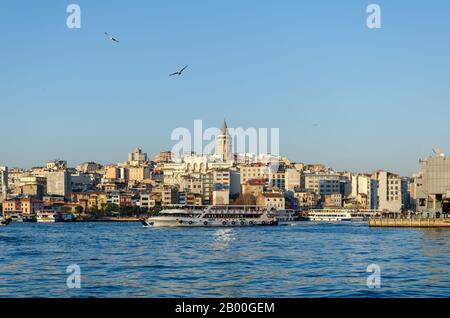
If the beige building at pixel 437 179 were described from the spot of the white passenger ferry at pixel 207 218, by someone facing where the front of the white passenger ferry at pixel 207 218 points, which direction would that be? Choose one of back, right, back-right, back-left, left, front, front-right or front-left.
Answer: back

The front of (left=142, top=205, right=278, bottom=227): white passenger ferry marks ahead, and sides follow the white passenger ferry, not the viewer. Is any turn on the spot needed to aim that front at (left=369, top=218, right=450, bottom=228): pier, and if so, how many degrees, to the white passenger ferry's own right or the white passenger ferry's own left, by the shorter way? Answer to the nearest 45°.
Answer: approximately 180°

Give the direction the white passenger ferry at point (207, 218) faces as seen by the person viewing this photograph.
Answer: facing to the left of the viewer
